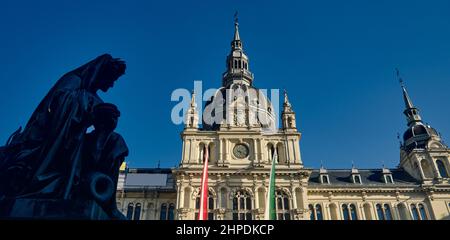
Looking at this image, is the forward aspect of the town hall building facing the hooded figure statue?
yes

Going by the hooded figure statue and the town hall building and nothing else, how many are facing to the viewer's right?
1

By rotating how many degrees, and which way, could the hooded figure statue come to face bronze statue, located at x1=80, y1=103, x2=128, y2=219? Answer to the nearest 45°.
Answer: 0° — it already faces it

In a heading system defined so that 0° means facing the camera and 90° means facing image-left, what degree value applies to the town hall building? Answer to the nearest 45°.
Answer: approximately 0°

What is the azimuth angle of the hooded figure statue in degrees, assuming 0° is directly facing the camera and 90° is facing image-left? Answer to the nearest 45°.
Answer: approximately 270°

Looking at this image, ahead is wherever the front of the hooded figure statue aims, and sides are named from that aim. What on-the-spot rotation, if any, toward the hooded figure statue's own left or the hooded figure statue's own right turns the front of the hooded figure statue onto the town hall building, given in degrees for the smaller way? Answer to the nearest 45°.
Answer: approximately 45° to the hooded figure statue's own left

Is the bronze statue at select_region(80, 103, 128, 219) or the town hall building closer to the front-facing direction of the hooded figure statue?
the bronze statue

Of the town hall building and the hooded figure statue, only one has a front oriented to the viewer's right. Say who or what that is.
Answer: the hooded figure statue
